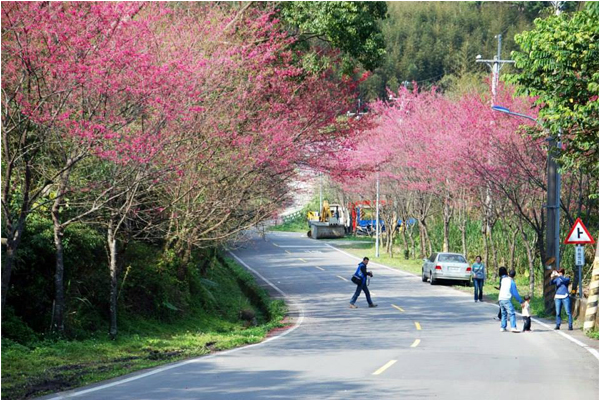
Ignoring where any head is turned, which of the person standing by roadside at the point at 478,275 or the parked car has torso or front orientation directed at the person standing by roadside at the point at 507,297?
the person standing by roadside at the point at 478,275

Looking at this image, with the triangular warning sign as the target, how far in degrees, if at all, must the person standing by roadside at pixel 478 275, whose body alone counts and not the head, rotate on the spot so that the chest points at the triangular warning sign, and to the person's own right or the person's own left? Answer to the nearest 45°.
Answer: approximately 45° to the person's own left

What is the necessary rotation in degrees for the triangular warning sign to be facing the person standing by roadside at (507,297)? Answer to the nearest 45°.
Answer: approximately 45° to its right

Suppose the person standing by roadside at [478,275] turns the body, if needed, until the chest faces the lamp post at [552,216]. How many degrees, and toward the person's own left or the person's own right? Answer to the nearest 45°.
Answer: approximately 45° to the person's own left

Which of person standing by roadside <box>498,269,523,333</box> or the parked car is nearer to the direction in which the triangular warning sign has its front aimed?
the person standing by roadside

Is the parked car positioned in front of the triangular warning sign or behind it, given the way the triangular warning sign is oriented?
behind

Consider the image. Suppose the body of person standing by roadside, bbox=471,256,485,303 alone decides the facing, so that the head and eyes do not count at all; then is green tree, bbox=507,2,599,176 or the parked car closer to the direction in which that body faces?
the green tree

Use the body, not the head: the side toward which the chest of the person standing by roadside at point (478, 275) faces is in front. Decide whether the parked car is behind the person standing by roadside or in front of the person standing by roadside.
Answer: behind
